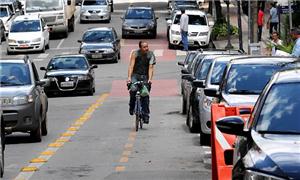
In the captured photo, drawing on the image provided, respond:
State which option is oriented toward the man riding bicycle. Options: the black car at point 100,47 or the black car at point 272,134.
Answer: the black car at point 100,47

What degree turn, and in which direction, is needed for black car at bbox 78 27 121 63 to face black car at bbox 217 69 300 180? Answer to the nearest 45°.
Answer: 0° — it already faces it

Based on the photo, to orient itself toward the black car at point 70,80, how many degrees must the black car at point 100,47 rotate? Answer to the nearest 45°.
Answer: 0° — it already faces it

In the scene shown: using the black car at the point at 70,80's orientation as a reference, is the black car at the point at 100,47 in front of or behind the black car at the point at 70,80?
behind

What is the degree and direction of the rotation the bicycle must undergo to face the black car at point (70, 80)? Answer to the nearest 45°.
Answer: approximately 180°

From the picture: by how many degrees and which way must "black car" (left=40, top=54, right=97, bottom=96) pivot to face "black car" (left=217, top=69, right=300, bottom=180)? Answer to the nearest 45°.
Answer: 0° — it already faces it

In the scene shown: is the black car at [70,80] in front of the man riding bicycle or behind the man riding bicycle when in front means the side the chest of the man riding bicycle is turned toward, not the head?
behind

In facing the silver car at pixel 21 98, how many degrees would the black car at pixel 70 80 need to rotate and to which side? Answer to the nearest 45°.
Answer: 0° — it already faces it

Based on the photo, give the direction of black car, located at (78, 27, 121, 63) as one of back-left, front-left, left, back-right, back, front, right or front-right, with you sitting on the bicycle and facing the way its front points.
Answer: back

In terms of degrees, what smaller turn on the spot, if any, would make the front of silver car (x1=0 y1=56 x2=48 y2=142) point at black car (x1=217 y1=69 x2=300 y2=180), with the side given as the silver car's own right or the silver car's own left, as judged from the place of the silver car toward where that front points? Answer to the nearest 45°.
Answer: approximately 45° to the silver car's own left
